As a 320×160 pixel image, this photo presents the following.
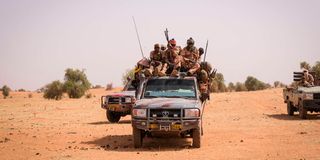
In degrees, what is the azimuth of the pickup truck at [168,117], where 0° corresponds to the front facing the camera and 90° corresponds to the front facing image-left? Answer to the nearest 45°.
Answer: approximately 0°

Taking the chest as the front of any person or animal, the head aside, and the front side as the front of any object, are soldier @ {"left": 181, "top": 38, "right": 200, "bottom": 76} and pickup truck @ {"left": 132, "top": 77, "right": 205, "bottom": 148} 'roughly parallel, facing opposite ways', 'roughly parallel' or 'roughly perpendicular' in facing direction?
roughly parallel

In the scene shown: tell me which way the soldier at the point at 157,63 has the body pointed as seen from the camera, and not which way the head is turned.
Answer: toward the camera

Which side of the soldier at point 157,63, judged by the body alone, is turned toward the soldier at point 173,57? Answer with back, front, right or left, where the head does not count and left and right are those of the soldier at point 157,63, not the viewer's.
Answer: left

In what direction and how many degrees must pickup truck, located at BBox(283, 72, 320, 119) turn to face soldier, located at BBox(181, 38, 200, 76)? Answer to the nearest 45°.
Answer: approximately 90° to its right

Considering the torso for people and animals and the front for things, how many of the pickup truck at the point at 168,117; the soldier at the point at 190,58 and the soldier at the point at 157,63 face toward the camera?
3

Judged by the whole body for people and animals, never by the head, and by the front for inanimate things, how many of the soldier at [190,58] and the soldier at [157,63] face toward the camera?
2

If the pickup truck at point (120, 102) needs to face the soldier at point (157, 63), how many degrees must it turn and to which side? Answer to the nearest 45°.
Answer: approximately 45° to its left

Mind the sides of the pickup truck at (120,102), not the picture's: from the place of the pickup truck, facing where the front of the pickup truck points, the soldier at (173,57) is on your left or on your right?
on your left

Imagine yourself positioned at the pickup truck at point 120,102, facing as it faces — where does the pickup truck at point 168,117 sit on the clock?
the pickup truck at point 168,117 is roughly at 10 o'clock from the pickup truck at point 120,102.

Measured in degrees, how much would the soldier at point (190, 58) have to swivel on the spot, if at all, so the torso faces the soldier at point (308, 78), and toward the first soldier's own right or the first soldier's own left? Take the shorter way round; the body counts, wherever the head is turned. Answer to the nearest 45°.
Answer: approximately 135° to the first soldier's own left
